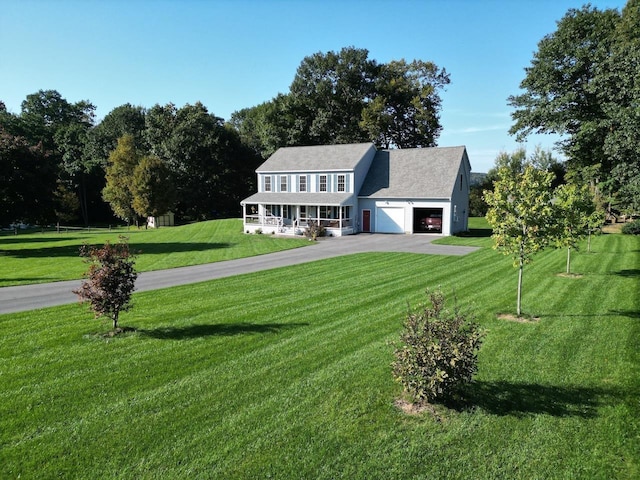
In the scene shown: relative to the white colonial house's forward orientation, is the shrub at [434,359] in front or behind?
in front

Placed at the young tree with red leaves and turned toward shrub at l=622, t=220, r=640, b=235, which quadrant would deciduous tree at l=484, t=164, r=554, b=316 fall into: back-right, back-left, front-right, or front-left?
front-right

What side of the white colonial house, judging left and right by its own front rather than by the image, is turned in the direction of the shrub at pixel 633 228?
left

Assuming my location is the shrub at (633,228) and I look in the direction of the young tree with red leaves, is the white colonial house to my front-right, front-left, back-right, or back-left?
front-right

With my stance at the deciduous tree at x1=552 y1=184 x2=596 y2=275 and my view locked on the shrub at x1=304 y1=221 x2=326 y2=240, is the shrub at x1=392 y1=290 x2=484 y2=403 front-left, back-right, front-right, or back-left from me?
back-left

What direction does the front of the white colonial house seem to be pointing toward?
toward the camera

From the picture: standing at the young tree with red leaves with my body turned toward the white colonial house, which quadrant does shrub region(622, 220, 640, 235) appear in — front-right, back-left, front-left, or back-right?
front-right

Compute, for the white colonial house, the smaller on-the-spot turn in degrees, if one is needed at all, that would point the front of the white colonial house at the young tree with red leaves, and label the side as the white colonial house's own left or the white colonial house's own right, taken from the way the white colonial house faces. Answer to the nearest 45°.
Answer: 0° — it already faces it

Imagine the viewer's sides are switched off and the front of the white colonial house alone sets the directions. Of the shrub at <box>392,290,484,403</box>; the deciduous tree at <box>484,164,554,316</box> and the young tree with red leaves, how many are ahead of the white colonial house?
3

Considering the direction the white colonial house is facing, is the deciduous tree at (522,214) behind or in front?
in front
